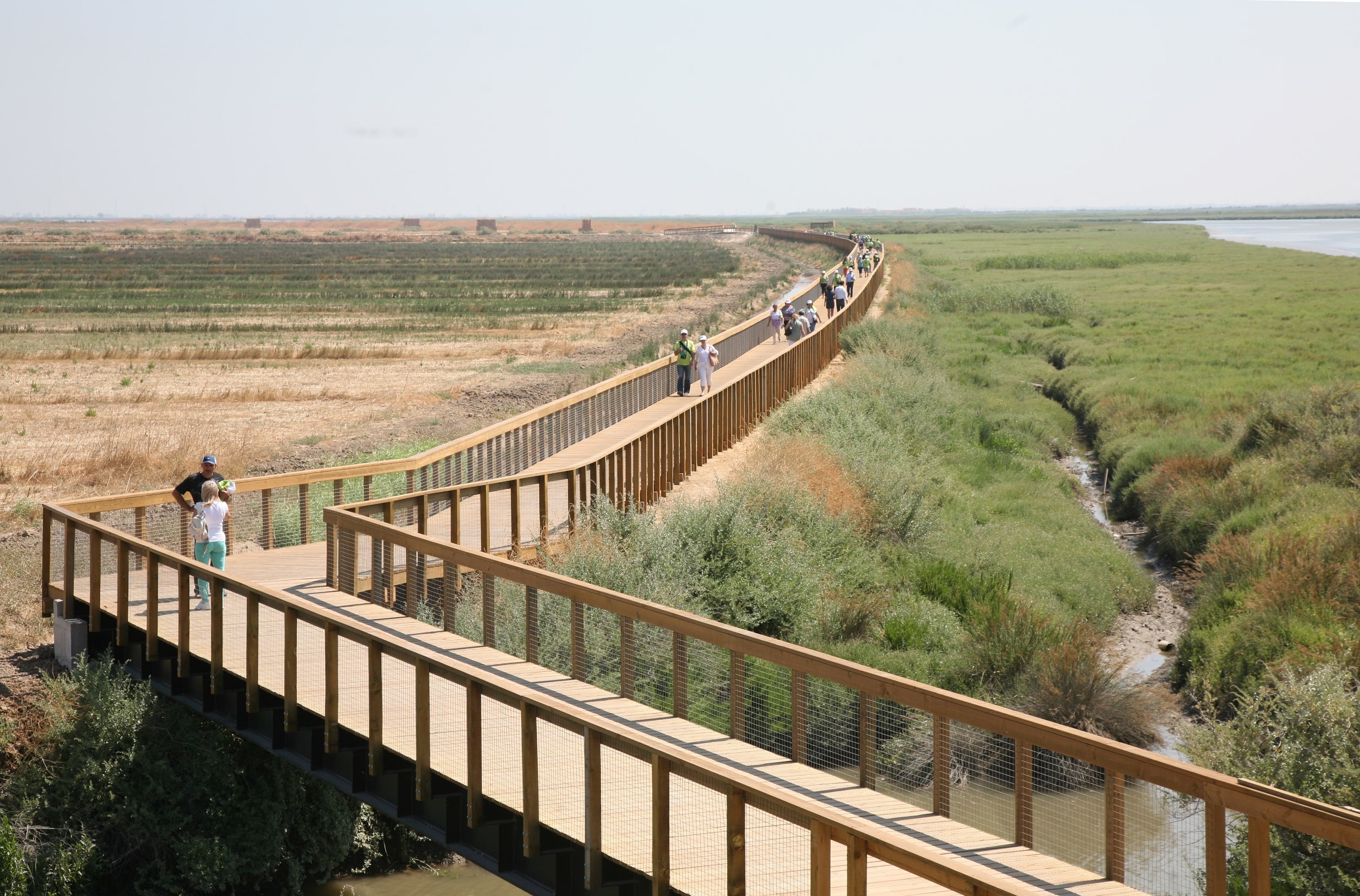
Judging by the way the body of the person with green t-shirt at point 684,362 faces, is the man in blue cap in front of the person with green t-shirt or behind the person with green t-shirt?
in front

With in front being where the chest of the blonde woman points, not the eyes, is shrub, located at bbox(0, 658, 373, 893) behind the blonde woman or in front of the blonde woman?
behind

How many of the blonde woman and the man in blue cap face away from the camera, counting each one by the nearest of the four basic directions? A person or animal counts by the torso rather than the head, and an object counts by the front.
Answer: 1

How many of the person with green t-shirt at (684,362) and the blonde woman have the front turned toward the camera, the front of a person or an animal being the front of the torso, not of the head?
1

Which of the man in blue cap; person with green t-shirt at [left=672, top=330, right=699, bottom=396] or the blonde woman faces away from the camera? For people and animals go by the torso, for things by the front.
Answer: the blonde woman

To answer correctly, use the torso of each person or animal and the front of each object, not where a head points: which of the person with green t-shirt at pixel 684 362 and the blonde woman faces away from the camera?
the blonde woman

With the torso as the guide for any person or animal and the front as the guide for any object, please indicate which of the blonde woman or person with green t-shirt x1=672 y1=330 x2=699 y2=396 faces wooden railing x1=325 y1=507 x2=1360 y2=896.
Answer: the person with green t-shirt

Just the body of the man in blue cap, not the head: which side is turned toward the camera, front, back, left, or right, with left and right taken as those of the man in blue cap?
front

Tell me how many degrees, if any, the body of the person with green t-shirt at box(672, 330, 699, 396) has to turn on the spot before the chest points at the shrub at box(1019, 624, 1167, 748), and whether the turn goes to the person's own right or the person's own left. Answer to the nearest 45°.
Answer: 0° — they already face it

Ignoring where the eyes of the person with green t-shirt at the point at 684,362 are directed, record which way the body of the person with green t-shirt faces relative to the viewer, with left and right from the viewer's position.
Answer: facing the viewer

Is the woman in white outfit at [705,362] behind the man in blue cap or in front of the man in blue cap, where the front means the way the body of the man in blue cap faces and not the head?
behind
